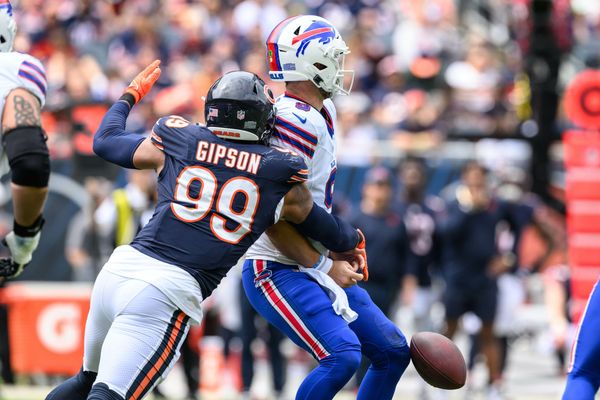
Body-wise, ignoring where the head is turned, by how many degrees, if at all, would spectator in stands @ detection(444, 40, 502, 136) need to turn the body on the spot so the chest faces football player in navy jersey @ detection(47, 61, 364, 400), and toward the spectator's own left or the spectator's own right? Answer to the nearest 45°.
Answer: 0° — they already face them

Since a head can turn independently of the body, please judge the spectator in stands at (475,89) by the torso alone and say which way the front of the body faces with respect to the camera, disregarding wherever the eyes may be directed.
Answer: toward the camera

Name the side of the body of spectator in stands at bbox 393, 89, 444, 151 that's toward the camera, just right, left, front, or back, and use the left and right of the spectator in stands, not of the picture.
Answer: front

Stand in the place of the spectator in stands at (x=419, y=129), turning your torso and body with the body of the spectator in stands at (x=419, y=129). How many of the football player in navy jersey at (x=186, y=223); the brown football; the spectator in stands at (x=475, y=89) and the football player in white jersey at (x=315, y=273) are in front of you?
3

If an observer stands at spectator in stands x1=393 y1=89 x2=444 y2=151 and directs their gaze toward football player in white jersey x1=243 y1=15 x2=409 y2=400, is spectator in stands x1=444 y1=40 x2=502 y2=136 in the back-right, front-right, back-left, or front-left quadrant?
back-left

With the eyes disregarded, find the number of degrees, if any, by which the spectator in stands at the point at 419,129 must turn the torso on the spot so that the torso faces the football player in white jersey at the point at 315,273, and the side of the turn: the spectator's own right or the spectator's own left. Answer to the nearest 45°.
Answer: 0° — they already face them

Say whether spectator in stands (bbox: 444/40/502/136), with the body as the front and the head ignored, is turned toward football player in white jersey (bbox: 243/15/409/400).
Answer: yes

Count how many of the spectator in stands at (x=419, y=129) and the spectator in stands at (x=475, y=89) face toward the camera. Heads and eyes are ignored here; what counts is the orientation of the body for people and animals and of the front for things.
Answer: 2

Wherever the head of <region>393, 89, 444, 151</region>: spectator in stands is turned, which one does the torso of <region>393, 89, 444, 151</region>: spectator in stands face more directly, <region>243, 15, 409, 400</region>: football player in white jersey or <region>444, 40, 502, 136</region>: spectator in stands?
the football player in white jersey

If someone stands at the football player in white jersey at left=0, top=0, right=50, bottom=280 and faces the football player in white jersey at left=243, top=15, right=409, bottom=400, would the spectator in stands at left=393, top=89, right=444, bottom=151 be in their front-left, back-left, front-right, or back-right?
front-left

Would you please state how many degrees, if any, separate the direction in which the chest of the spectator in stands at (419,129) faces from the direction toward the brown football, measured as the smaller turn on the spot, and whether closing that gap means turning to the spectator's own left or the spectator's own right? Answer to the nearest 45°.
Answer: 0° — they already face it

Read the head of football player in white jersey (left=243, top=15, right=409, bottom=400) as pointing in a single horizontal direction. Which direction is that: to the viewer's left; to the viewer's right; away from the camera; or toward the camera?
to the viewer's right
